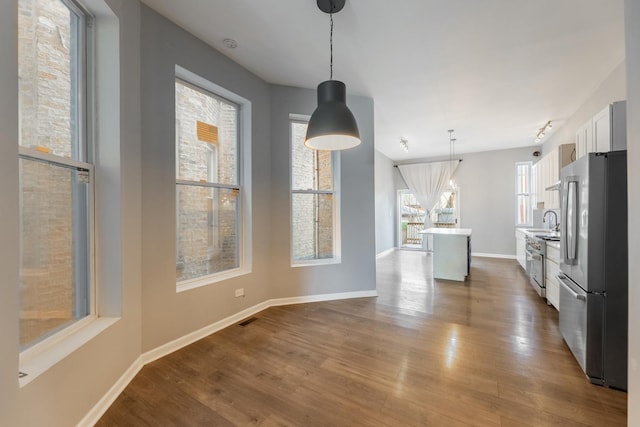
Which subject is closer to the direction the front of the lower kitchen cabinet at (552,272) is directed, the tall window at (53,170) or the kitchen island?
the kitchen island

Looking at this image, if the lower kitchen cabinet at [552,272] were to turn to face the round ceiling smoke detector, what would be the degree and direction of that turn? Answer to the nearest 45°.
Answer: approximately 45° to its left

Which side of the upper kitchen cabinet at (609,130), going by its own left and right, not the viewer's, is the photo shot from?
left

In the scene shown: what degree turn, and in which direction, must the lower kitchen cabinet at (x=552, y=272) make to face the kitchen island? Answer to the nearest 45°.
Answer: approximately 45° to its right

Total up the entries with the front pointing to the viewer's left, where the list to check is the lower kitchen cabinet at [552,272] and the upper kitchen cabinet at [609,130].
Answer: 2

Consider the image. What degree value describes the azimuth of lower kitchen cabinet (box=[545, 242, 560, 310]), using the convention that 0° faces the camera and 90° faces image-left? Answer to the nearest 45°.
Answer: approximately 90°
